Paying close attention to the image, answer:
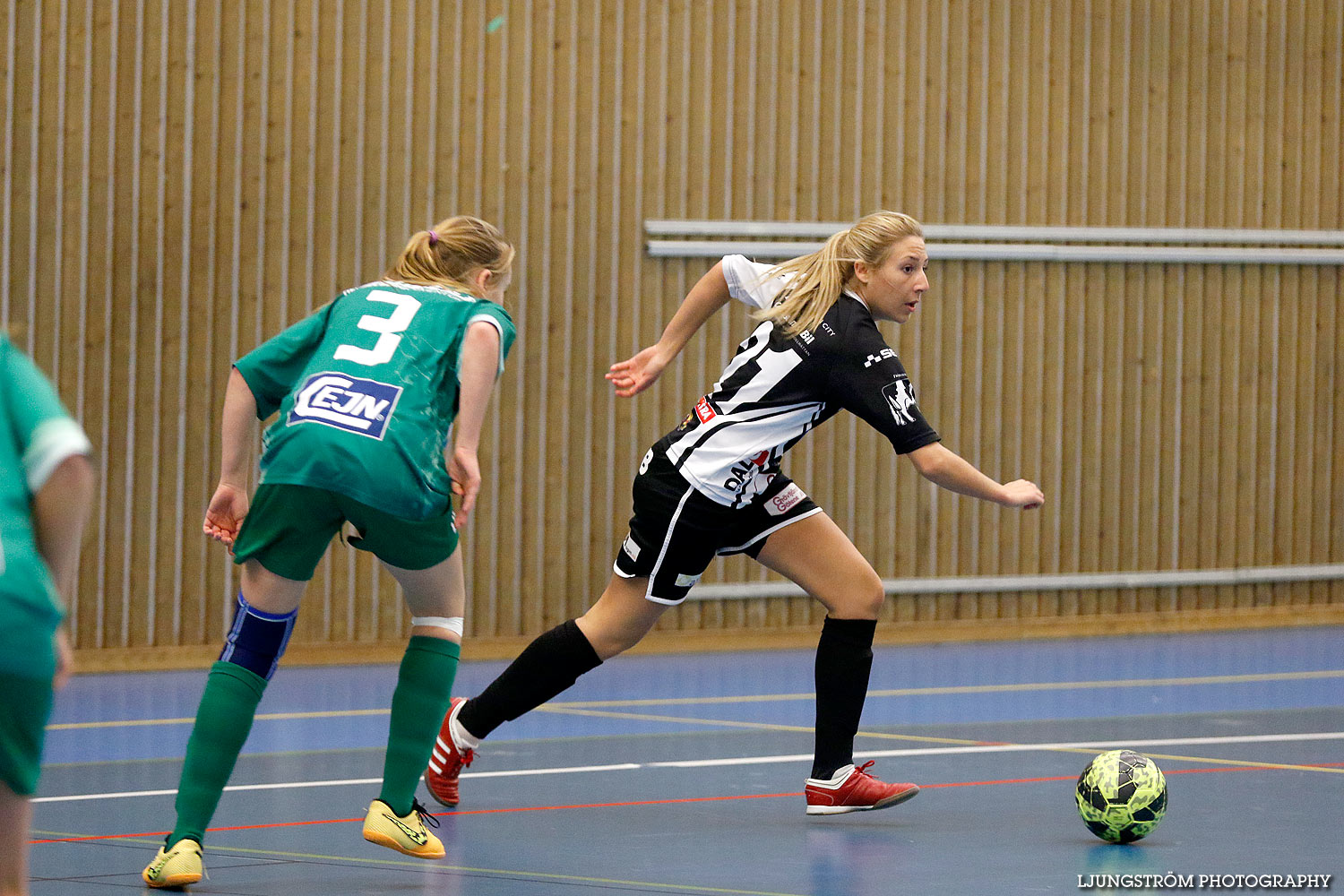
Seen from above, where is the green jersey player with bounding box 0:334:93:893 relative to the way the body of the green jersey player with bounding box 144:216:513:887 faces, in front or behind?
behind

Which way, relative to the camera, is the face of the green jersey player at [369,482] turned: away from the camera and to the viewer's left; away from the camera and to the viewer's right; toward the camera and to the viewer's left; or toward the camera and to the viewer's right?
away from the camera and to the viewer's right

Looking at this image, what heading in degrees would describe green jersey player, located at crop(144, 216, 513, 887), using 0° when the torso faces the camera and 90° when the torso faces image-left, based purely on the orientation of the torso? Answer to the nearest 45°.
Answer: approximately 225°

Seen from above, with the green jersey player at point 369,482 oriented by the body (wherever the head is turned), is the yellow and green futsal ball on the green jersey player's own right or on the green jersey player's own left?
on the green jersey player's own right

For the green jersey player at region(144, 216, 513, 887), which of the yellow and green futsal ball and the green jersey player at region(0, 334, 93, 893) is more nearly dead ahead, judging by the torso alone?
the yellow and green futsal ball

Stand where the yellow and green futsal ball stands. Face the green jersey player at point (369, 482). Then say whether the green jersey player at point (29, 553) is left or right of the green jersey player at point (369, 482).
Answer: left
